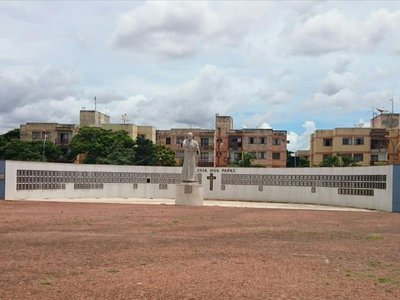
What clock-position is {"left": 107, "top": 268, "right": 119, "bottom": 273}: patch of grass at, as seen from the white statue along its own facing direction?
The patch of grass is roughly at 12 o'clock from the white statue.

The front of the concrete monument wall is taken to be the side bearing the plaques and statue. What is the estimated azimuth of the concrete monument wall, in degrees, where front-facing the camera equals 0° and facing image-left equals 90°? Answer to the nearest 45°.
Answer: approximately 0°

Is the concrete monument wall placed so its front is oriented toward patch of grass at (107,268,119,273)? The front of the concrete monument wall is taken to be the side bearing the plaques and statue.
yes

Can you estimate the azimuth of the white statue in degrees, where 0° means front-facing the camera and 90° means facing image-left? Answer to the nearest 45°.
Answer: approximately 0°

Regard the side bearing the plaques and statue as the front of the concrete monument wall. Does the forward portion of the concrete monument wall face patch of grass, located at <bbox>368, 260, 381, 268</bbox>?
yes
